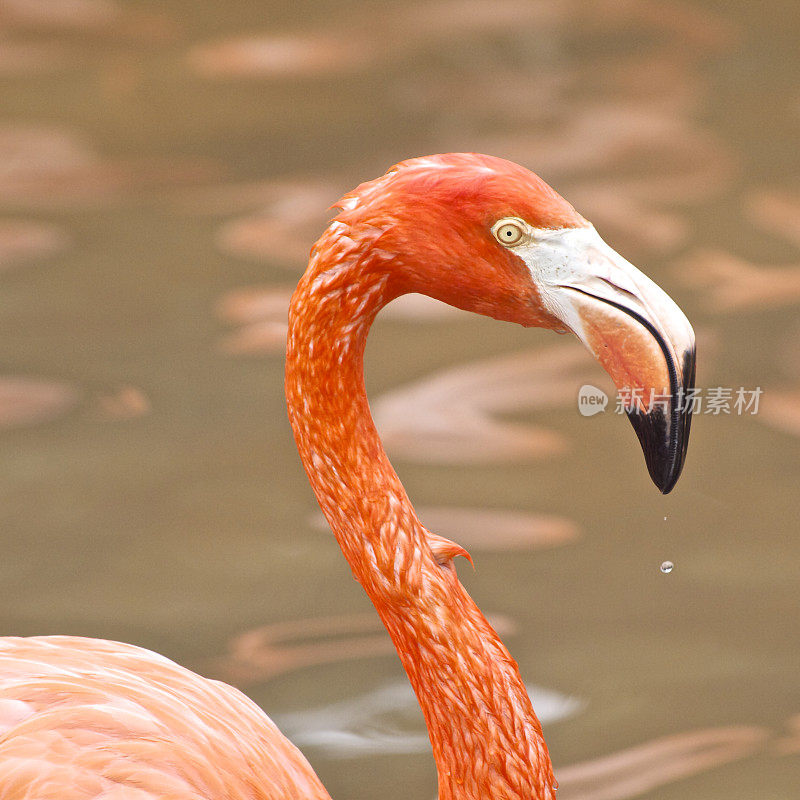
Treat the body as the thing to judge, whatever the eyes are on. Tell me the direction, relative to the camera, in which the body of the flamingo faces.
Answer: to the viewer's right
